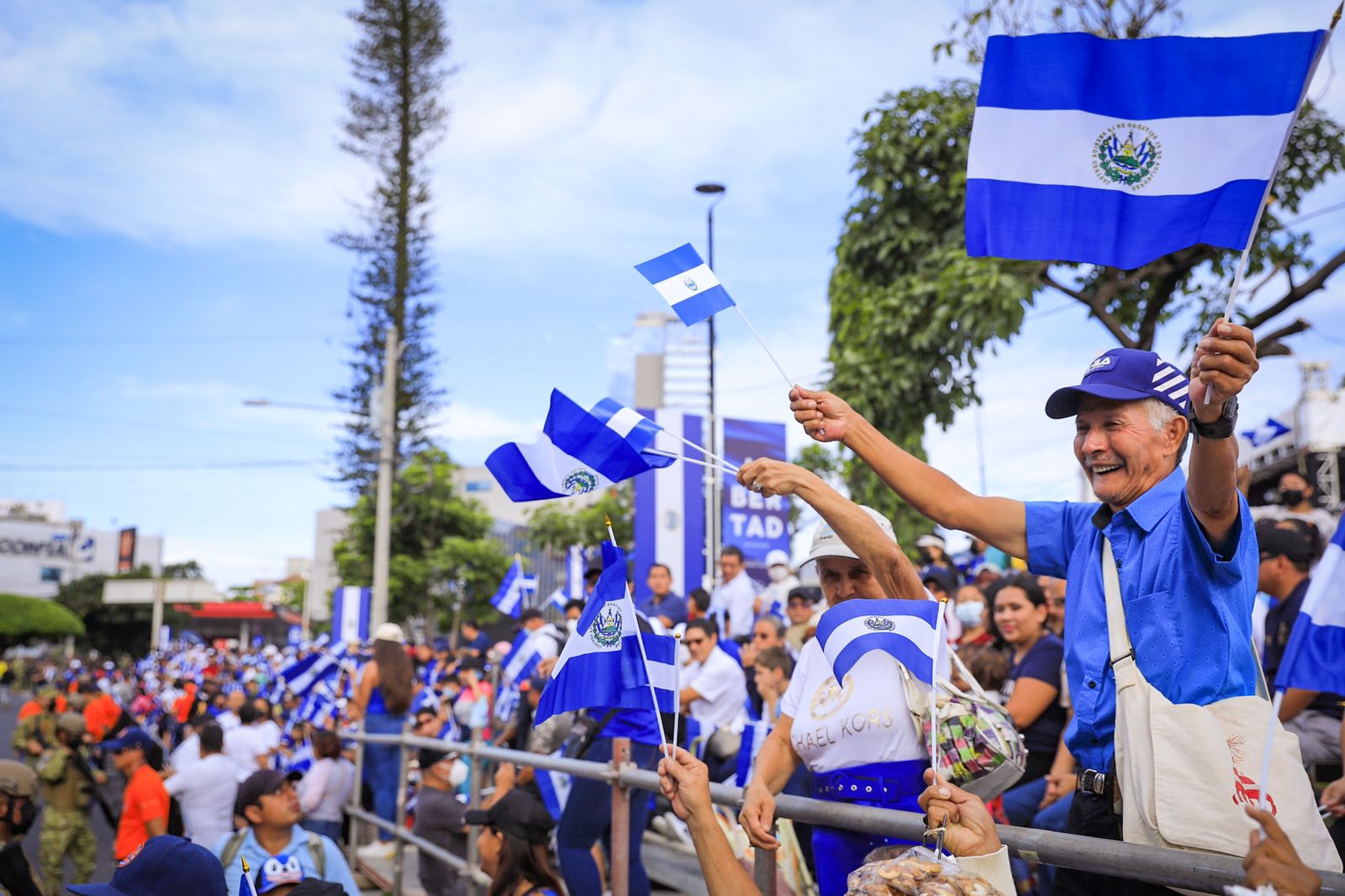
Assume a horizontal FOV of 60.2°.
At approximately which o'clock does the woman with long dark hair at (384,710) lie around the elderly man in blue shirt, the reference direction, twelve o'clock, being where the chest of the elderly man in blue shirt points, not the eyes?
The woman with long dark hair is roughly at 3 o'clock from the elderly man in blue shirt.

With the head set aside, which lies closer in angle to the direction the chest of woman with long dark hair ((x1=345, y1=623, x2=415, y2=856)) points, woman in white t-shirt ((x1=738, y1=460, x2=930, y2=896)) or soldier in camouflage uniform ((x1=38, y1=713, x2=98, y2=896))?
the soldier in camouflage uniform

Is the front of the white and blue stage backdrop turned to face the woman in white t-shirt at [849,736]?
yes

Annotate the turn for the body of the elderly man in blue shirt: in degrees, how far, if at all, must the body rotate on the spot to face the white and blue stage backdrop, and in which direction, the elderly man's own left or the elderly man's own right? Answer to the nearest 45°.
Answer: approximately 135° to the elderly man's own right

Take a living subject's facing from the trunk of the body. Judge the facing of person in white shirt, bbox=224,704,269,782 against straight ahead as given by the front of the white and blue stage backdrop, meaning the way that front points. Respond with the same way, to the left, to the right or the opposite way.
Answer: the opposite way

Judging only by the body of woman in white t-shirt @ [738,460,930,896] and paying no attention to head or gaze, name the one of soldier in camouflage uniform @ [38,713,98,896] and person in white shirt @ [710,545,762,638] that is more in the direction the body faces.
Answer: the soldier in camouflage uniform

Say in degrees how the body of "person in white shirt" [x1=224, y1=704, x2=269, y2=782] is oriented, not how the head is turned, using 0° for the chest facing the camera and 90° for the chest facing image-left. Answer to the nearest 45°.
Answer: approximately 180°

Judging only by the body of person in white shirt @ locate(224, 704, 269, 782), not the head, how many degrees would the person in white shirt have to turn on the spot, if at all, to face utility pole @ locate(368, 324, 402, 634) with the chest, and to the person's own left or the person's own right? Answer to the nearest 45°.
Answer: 0° — they already face it

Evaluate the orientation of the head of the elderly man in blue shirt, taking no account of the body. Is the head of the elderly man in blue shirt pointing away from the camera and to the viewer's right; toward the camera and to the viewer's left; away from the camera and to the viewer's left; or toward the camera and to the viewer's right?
toward the camera and to the viewer's left

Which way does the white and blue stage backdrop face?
toward the camera

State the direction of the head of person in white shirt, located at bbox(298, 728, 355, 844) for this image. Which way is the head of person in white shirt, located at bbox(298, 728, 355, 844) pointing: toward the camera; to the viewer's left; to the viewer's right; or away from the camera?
away from the camera

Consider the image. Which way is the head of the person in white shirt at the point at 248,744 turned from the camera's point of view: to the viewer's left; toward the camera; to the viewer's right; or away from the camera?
away from the camera

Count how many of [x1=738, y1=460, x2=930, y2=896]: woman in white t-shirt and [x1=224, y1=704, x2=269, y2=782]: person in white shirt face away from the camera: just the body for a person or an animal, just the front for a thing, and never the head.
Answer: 1

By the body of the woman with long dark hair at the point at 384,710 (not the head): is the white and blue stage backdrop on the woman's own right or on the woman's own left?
on the woman's own right

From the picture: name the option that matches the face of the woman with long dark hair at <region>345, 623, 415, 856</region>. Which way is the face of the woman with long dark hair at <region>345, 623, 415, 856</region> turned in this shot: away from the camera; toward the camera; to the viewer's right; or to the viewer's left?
away from the camera

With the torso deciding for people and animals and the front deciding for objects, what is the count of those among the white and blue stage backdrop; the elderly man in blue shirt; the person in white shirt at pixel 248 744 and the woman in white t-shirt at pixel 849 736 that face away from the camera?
1

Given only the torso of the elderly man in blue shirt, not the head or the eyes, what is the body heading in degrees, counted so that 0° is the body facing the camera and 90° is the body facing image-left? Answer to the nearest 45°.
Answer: approximately 45°
